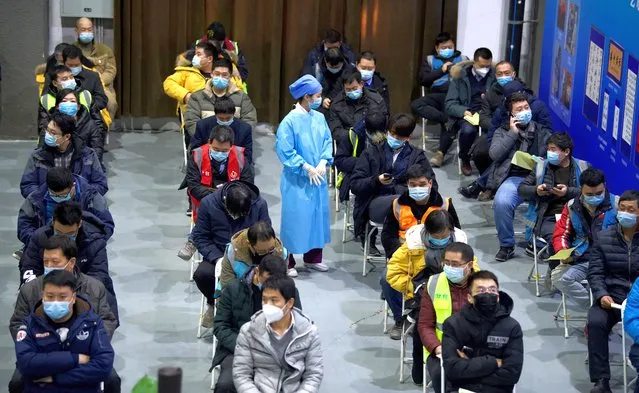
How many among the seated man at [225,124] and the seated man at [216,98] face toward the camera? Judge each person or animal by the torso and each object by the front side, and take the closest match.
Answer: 2

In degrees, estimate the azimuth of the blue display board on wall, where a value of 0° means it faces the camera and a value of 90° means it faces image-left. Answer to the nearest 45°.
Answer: approximately 45°

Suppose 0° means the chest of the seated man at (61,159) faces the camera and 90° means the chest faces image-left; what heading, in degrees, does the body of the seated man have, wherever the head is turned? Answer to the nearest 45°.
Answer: approximately 0°

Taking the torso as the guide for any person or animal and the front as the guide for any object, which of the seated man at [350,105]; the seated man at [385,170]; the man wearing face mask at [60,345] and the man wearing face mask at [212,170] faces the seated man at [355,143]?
the seated man at [350,105]
